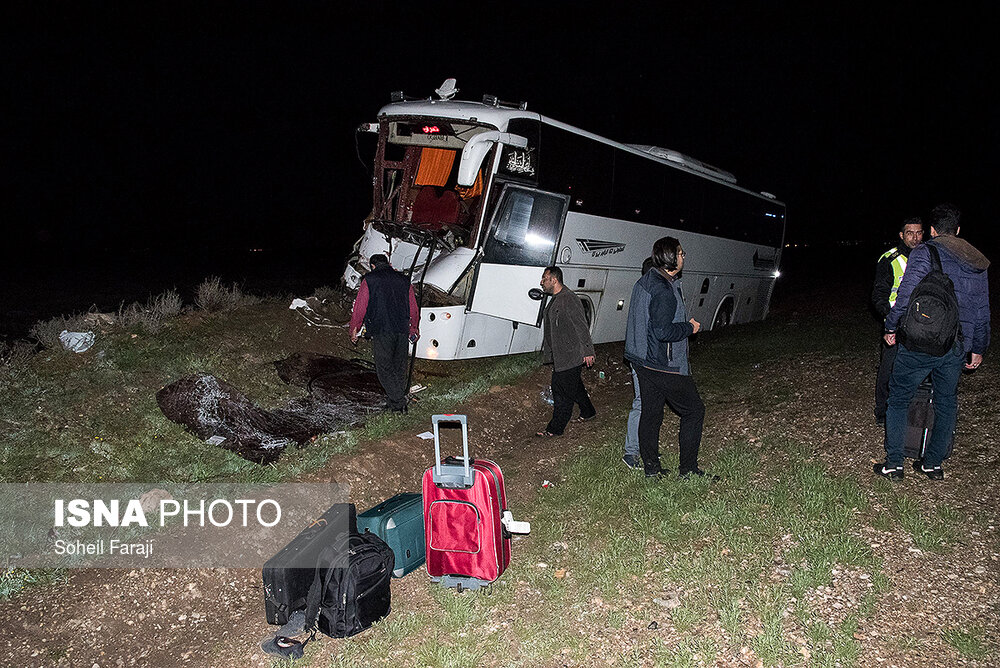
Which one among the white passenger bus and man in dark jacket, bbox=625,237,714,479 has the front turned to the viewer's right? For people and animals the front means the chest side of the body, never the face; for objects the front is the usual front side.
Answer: the man in dark jacket

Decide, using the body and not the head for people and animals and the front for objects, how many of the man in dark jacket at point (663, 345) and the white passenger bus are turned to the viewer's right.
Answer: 1

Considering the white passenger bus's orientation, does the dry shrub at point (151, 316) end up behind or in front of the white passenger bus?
in front

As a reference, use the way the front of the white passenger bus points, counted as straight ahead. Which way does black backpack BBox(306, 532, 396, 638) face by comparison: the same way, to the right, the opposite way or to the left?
to the left

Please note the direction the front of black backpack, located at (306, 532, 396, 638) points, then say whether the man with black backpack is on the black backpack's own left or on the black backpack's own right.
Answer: on the black backpack's own left

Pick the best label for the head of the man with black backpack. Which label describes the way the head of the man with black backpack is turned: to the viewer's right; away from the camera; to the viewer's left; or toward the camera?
away from the camera

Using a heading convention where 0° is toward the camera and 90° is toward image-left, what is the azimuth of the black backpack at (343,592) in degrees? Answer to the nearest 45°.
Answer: approximately 315°

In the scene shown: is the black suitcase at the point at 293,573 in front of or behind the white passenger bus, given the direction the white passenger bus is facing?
in front

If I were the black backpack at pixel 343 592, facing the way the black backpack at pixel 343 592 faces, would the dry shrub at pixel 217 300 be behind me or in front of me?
behind

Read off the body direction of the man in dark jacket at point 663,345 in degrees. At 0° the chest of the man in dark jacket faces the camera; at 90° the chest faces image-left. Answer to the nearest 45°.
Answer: approximately 270°
